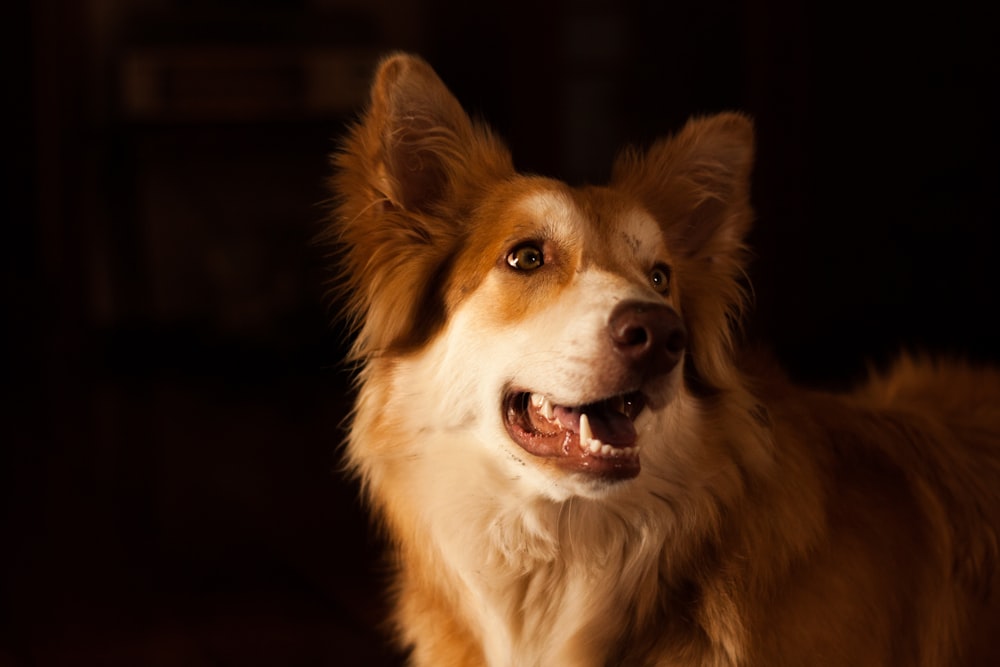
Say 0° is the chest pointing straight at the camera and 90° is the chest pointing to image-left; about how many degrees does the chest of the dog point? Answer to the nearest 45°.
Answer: approximately 45°
